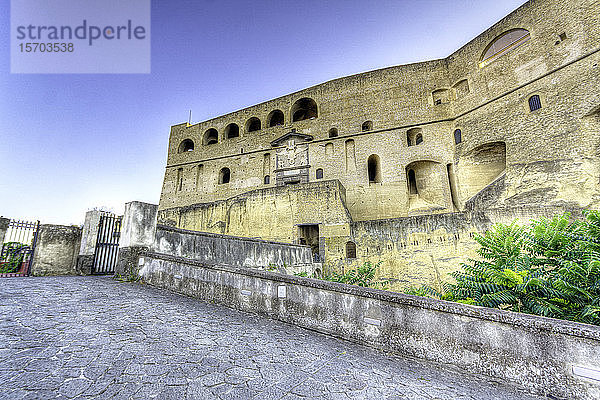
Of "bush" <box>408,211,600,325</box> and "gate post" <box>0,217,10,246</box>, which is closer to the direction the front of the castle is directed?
the gate post

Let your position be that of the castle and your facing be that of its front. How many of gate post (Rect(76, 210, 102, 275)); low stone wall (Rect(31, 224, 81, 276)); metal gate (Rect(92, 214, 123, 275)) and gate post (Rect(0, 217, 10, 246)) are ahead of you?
4

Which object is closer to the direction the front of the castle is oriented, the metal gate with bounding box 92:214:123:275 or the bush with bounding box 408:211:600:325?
the metal gate

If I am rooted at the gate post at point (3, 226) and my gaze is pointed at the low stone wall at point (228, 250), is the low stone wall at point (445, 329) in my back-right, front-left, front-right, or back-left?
front-right

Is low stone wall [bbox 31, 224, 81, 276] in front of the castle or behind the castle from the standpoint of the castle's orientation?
in front

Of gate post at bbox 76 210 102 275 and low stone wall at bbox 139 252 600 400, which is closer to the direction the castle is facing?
the gate post

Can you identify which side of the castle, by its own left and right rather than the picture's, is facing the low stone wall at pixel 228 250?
front

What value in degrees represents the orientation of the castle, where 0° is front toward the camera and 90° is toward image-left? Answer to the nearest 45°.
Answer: approximately 45°

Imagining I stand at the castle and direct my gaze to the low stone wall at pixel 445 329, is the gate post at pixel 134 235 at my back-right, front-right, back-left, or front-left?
front-right

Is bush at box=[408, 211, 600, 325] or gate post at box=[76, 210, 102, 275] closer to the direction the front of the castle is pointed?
the gate post

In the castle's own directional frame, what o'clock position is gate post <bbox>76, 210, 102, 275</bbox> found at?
The gate post is roughly at 12 o'clock from the castle.

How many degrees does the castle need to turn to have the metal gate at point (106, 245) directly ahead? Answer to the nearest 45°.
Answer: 0° — it already faces it

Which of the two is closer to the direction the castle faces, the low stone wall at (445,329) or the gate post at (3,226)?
the gate post

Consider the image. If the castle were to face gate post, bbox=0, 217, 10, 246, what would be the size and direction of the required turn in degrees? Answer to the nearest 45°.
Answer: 0° — it already faces it
